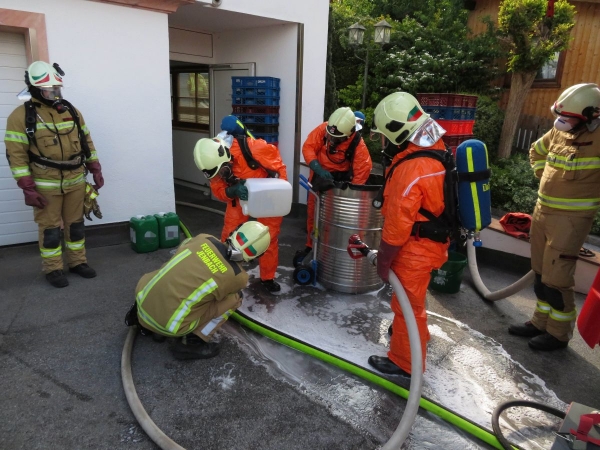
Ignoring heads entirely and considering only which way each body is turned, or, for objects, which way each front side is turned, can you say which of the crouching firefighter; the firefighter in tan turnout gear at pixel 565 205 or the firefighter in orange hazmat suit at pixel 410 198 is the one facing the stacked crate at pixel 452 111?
the crouching firefighter

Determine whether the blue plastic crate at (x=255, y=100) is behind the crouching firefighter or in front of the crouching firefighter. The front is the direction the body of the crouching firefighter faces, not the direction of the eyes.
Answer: in front

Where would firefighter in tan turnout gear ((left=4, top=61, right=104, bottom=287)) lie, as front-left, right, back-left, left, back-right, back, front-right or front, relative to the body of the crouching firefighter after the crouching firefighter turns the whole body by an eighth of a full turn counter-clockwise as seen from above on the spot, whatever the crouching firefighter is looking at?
front-left

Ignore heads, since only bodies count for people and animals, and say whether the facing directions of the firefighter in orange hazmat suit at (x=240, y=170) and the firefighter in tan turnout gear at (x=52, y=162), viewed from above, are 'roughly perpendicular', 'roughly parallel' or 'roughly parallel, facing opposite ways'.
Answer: roughly perpendicular

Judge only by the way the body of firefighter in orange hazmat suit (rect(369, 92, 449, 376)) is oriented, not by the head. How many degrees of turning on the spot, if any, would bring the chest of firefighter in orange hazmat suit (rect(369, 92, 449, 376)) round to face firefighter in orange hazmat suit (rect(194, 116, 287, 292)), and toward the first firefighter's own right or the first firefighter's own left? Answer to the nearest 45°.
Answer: approximately 45° to the first firefighter's own right

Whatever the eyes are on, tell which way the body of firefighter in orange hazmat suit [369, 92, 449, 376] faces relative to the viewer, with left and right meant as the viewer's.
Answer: facing to the left of the viewer

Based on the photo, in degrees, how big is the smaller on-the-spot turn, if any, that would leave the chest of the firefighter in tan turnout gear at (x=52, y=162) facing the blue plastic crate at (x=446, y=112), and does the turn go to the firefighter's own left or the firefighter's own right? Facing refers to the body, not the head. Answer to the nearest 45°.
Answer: approximately 45° to the firefighter's own left

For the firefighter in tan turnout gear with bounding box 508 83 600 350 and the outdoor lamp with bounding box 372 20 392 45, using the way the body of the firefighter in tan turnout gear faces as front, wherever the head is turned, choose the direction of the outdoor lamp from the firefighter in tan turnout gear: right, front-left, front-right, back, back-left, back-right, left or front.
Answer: right

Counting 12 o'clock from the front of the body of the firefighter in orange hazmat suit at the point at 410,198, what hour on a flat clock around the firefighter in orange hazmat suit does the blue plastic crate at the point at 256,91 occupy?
The blue plastic crate is roughly at 2 o'clock from the firefighter in orange hazmat suit.

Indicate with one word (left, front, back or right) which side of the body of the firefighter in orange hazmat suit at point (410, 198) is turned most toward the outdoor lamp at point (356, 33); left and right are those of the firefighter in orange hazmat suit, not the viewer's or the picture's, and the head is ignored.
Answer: right

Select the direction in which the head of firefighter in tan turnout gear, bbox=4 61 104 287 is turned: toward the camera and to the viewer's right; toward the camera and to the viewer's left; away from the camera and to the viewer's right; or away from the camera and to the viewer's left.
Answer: toward the camera and to the viewer's right

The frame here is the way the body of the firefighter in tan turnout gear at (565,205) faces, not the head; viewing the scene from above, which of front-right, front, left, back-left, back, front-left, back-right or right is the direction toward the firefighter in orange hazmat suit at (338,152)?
front-right

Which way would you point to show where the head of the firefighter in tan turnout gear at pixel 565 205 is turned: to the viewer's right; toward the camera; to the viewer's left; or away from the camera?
to the viewer's left
